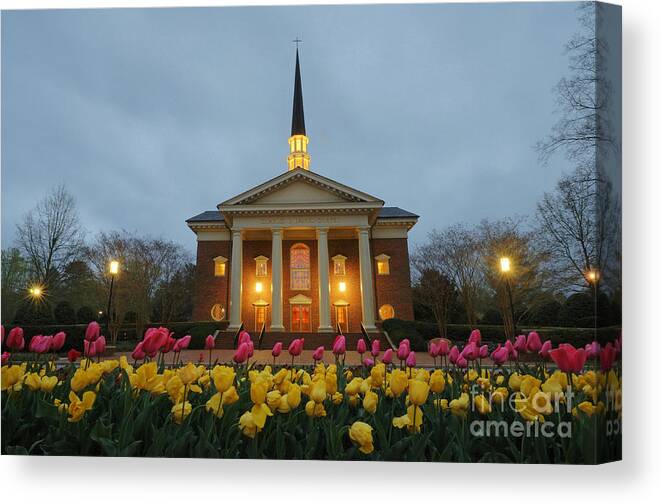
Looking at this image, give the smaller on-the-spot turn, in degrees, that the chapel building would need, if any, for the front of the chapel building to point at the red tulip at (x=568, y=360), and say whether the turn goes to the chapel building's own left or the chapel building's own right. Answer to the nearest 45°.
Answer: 0° — it already faces it

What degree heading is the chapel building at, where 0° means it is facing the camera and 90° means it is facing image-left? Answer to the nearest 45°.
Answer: approximately 0°

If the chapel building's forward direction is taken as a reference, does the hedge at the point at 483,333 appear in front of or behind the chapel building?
in front

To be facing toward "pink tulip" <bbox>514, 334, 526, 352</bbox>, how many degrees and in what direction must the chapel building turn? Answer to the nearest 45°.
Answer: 0° — it already faces it

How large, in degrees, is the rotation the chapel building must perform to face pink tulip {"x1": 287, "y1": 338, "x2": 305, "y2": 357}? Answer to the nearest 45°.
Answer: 0° — it already faces it

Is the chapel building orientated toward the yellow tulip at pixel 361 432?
yes

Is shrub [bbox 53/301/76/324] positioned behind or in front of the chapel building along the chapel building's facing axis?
in front

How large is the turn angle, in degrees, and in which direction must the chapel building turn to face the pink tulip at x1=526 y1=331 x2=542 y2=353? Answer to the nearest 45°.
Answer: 0° — it already faces it

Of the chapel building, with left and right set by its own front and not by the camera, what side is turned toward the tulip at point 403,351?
front

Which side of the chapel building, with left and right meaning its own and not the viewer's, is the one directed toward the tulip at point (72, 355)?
front

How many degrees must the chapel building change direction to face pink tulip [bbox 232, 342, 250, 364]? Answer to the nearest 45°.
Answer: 0° — it already faces it
